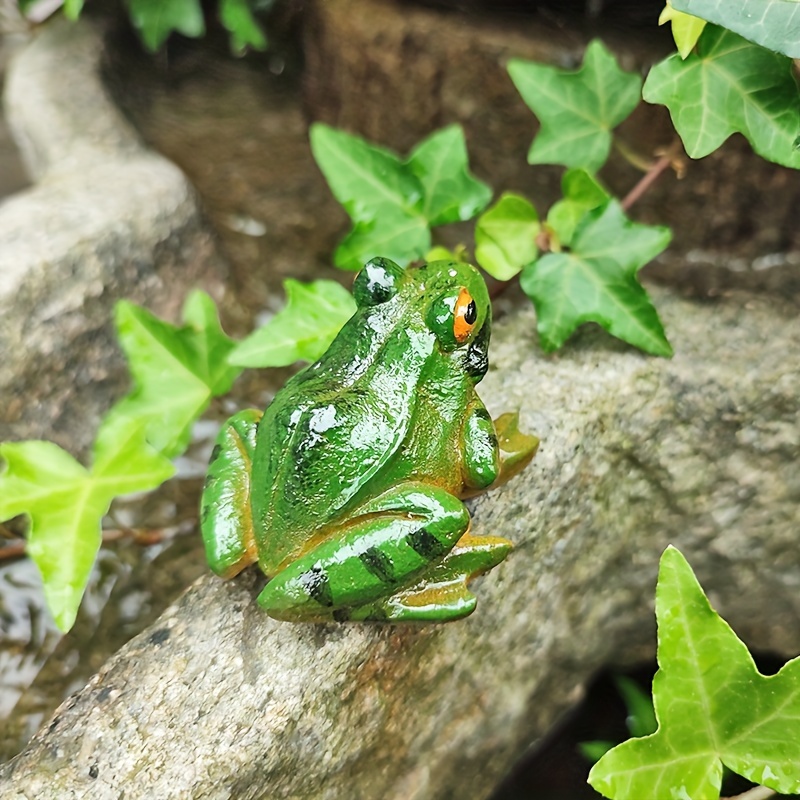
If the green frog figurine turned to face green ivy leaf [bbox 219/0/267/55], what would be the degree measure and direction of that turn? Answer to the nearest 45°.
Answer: approximately 45° to its left

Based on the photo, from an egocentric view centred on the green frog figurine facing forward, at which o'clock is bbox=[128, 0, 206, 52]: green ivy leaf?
The green ivy leaf is roughly at 10 o'clock from the green frog figurine.

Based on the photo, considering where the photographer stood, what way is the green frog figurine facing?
facing away from the viewer and to the right of the viewer

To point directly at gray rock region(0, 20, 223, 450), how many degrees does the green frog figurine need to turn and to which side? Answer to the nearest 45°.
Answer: approximately 90° to its left
